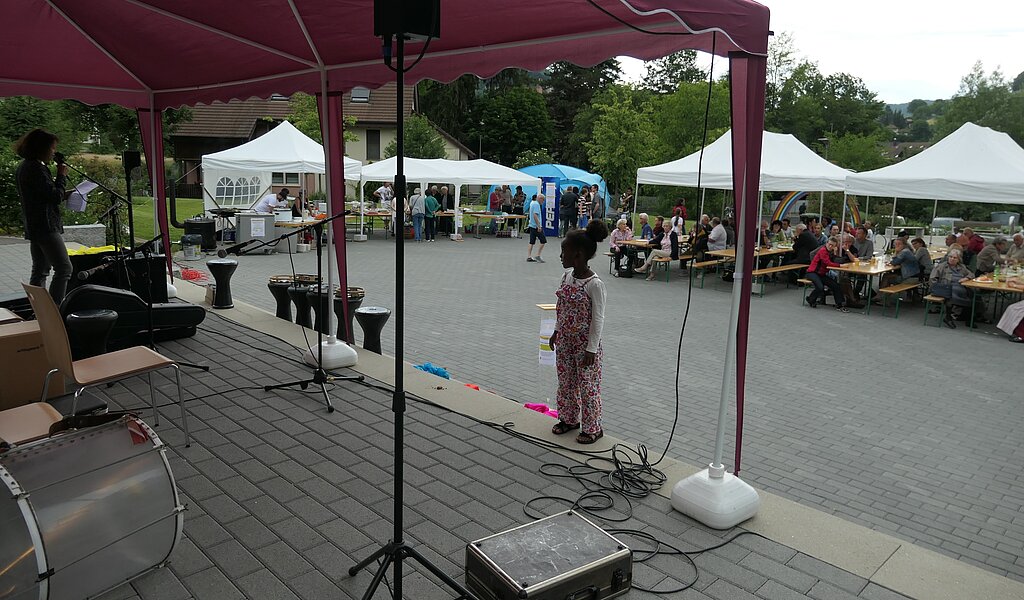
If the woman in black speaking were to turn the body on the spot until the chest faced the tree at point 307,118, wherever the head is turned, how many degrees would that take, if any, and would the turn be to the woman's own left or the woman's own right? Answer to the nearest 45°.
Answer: approximately 45° to the woman's own left

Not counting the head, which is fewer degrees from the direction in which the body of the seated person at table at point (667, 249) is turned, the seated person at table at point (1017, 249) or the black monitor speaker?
the black monitor speaker

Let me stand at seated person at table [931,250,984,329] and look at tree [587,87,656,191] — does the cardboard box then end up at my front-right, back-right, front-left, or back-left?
back-left

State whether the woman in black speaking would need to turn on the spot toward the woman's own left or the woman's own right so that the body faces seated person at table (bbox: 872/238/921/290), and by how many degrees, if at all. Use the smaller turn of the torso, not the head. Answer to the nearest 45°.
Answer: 0° — they already face them

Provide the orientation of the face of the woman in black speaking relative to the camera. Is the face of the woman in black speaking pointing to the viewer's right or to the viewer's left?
to the viewer's right

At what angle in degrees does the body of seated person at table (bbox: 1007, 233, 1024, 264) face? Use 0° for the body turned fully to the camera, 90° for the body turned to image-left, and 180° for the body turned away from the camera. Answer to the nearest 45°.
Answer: approximately 45°

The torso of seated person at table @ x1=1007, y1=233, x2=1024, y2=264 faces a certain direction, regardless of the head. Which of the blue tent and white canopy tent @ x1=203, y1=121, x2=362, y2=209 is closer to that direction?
the white canopy tent

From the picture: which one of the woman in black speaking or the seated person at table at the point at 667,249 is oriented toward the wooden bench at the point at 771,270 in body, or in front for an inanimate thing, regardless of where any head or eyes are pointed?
the woman in black speaking

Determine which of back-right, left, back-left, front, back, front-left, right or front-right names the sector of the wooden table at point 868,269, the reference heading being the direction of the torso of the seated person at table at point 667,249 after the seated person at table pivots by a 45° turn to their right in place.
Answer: back-left

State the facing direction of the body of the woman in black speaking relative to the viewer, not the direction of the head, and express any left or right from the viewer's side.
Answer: facing to the right of the viewer

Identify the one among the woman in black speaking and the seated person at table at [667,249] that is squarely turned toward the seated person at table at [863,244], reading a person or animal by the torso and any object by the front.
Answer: the woman in black speaking

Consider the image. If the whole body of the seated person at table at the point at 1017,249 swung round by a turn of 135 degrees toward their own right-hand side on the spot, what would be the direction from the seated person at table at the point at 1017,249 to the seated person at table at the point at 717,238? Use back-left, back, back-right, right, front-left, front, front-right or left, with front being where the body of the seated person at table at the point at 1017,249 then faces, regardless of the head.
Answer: left

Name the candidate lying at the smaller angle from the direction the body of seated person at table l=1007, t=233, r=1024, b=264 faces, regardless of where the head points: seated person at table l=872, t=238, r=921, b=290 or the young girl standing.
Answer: the seated person at table

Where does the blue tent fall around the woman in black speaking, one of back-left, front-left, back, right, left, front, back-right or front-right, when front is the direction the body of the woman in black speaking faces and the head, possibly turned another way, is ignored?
front-left

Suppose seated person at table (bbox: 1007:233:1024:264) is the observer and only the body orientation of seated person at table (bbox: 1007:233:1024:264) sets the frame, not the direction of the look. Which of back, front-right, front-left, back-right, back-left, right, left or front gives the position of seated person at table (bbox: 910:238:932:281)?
front

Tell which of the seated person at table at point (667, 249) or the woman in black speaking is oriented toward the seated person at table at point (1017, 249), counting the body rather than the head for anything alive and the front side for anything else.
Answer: the woman in black speaking
